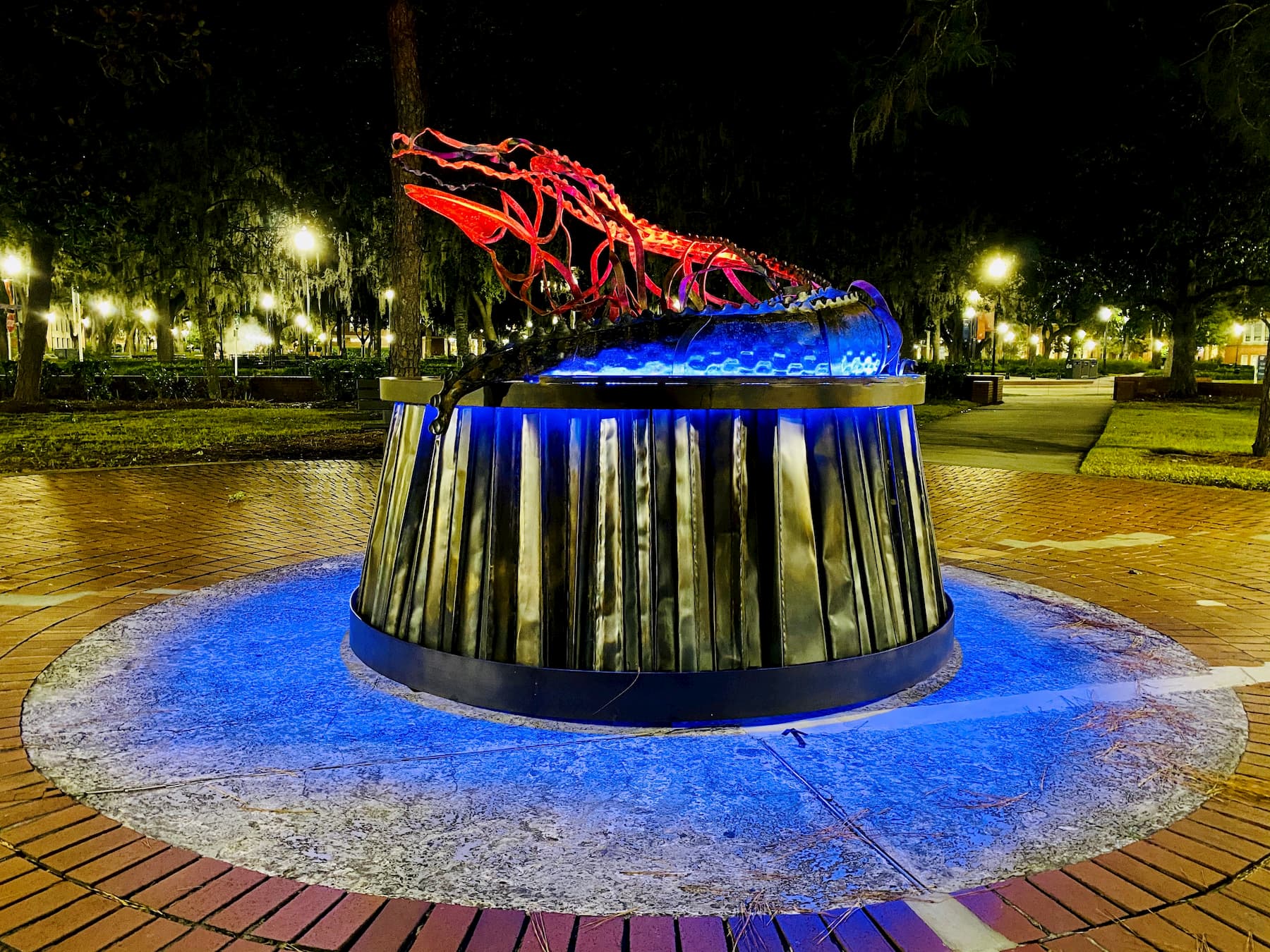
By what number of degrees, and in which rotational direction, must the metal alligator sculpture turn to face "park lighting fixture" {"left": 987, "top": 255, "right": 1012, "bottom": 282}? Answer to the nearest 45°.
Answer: approximately 135° to its right

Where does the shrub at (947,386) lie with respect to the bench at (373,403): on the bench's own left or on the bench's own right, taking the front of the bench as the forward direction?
on the bench's own left

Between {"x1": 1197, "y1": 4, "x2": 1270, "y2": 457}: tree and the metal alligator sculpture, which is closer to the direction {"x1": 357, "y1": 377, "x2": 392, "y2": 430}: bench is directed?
the metal alligator sculpture

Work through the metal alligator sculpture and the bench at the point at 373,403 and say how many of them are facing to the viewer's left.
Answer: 1

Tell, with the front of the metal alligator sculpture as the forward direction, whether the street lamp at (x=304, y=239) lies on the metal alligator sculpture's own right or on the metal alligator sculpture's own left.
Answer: on the metal alligator sculpture's own right

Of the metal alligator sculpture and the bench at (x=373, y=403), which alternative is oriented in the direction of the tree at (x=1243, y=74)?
the bench

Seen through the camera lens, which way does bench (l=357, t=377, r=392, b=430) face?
facing the viewer and to the right of the viewer

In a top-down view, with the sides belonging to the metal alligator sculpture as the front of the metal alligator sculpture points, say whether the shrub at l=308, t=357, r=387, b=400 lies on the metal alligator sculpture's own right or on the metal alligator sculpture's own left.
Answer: on the metal alligator sculpture's own right

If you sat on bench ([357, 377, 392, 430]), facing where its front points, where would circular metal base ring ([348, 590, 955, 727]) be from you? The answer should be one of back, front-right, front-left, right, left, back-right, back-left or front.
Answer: front-right

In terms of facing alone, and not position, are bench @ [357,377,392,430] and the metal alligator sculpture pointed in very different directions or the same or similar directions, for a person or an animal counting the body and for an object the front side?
very different directions

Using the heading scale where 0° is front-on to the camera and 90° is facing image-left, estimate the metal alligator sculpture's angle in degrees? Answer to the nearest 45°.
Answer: approximately 90°

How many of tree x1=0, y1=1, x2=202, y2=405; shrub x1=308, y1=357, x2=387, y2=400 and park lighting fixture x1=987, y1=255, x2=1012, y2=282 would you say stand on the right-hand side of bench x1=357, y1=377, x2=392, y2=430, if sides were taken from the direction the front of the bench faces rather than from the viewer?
1
